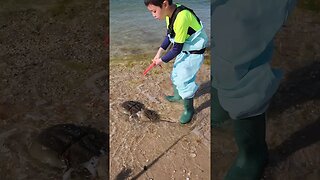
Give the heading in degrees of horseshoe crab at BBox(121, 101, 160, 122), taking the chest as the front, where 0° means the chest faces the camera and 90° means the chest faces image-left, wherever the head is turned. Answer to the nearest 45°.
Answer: approximately 135°
